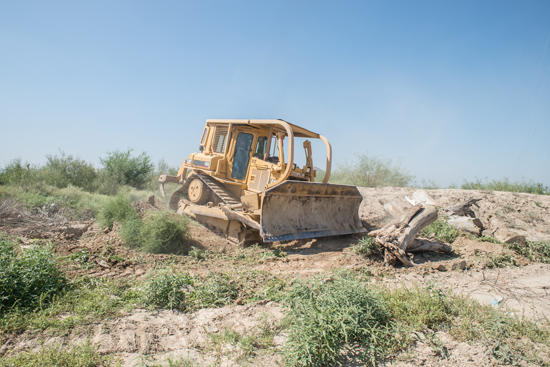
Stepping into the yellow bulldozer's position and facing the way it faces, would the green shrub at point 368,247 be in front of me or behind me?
in front

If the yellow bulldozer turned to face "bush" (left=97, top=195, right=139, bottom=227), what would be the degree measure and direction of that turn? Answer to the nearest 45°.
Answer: approximately 135° to its right

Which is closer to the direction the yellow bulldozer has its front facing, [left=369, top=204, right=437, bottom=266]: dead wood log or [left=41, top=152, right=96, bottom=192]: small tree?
the dead wood log

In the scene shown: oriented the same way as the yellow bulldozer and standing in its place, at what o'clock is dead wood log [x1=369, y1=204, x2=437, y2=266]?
The dead wood log is roughly at 12 o'clock from the yellow bulldozer.

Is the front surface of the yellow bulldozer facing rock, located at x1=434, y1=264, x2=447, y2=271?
yes

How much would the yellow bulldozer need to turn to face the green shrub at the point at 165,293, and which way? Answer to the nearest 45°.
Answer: approximately 45° to its right

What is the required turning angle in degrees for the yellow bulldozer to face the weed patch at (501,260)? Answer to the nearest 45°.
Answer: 0° — it already faces it

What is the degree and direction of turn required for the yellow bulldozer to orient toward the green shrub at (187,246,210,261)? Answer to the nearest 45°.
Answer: approximately 90° to its right

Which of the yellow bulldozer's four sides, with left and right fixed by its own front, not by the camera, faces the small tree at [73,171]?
back

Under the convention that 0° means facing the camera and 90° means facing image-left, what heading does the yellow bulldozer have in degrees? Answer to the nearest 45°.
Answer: approximately 315°

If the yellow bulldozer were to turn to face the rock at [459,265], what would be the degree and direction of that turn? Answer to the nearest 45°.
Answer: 0° — it already faces it
